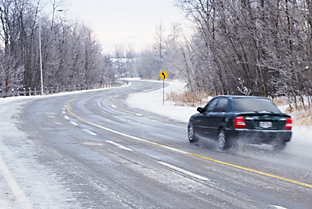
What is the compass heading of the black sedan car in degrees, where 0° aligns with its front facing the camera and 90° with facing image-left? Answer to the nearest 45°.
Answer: approximately 135°
